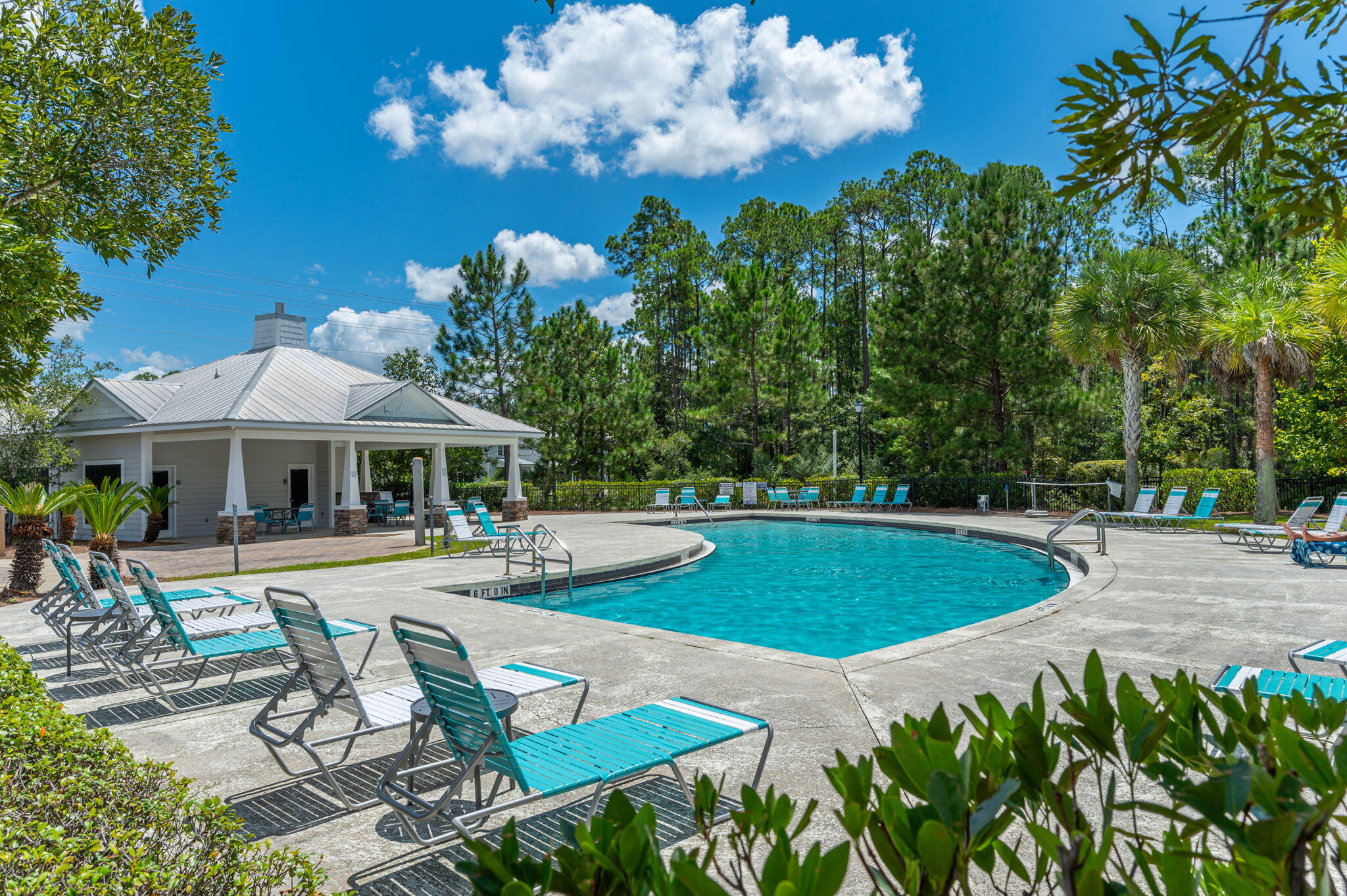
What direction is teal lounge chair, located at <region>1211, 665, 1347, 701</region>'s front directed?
to the viewer's left

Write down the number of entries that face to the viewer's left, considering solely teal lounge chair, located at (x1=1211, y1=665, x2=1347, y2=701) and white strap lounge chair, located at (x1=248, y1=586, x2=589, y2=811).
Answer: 1

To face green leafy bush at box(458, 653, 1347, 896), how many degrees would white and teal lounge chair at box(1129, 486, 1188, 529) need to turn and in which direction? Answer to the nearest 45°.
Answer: approximately 45° to its left

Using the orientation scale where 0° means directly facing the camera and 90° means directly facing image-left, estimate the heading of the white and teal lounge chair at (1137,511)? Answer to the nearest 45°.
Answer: approximately 45°

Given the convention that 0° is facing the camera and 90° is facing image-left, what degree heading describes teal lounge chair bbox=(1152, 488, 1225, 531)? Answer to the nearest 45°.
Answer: approximately 45°

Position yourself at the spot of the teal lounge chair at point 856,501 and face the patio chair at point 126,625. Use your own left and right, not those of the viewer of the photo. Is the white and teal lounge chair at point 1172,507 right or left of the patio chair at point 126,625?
left

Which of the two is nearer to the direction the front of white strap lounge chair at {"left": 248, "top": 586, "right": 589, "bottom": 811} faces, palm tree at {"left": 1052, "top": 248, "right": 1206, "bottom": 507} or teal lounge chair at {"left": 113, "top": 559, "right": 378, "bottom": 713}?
the palm tree

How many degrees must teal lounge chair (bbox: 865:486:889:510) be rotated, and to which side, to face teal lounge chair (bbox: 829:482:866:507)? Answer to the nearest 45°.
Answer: approximately 90° to its right
